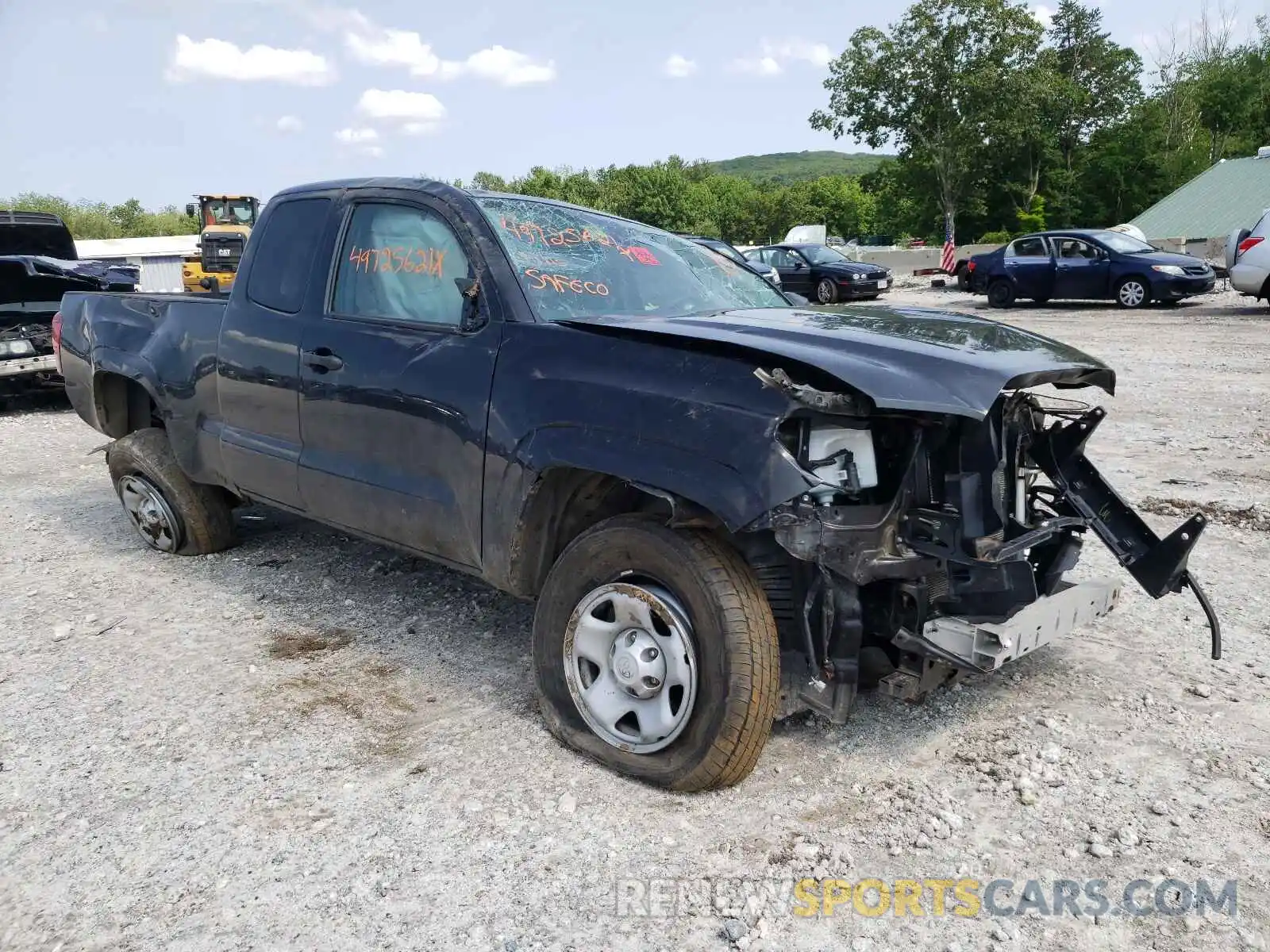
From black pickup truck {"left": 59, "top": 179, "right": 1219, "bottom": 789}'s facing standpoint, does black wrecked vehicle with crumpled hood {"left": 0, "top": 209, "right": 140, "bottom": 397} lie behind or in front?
behind

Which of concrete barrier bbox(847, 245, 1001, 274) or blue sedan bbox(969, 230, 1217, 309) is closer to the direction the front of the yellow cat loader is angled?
the concrete barrier

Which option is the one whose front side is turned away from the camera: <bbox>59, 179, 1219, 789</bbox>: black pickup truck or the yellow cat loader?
the yellow cat loader

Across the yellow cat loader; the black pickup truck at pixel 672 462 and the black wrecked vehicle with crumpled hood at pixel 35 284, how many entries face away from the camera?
1

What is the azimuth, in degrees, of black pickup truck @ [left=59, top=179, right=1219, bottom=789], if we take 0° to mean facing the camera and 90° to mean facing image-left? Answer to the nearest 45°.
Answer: approximately 315°

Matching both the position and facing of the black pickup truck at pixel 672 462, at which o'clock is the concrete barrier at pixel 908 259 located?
The concrete barrier is roughly at 8 o'clock from the black pickup truck.

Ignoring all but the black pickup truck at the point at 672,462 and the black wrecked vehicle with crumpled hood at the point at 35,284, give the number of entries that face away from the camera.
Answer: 0

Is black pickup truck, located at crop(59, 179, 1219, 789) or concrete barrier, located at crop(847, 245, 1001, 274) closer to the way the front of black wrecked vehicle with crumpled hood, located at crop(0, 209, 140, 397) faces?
the black pickup truck

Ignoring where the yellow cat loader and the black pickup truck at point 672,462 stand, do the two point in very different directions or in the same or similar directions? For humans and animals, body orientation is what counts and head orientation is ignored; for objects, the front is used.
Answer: very different directions

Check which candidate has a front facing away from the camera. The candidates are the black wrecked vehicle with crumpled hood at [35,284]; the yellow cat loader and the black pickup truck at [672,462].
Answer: the yellow cat loader

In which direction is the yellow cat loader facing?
away from the camera

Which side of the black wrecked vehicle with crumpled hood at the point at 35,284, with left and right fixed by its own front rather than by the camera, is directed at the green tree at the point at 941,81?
left

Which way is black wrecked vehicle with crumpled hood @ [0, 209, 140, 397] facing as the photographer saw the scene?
facing the viewer and to the right of the viewer

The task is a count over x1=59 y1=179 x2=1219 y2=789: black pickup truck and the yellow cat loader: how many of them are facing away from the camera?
1
